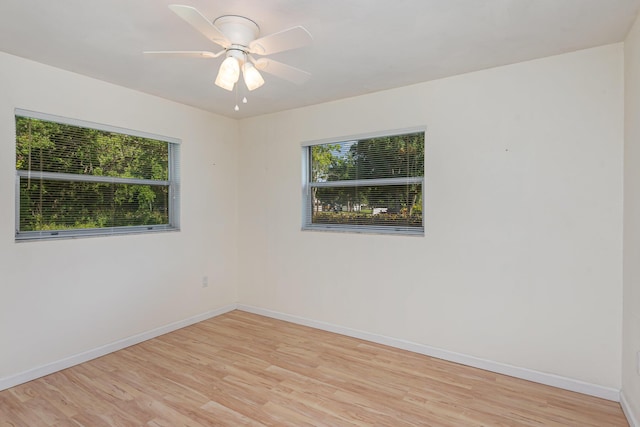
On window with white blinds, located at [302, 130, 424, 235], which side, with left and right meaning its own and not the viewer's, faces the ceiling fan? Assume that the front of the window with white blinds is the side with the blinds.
front

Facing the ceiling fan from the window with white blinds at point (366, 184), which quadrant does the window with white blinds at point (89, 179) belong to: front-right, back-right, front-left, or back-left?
front-right

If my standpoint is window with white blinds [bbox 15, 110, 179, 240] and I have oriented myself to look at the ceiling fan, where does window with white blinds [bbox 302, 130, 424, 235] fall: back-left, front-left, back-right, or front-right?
front-left

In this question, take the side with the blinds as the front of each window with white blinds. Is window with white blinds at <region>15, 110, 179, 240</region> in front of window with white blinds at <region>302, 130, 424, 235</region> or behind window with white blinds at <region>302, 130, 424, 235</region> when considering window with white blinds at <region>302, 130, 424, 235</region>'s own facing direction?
in front

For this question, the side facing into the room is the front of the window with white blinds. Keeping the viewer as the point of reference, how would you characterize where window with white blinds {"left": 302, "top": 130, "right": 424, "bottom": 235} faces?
facing the viewer and to the left of the viewer

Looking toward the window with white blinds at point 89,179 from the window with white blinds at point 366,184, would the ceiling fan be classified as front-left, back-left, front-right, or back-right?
front-left

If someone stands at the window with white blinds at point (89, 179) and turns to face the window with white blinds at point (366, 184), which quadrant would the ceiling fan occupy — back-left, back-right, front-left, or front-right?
front-right
